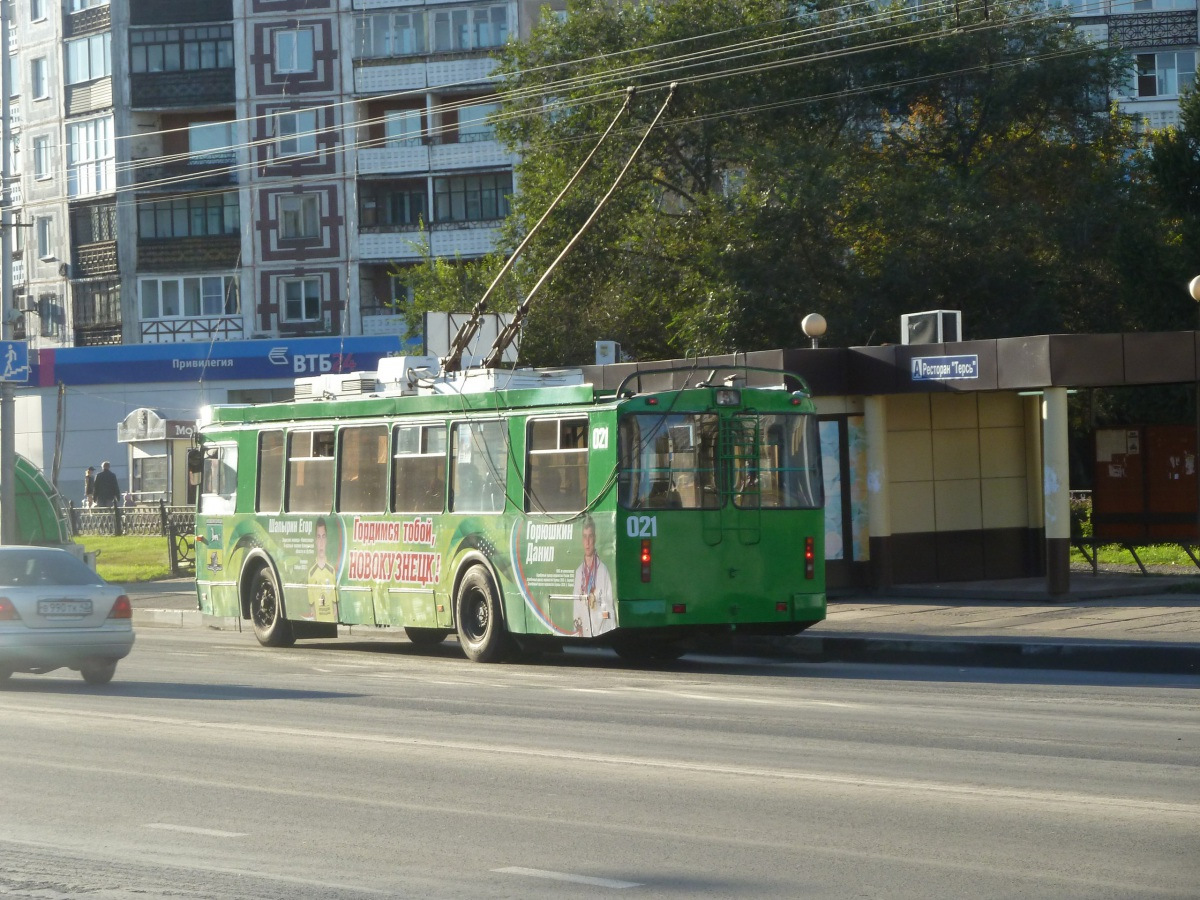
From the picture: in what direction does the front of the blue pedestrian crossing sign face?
toward the camera

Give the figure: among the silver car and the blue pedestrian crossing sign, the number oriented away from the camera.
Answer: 1

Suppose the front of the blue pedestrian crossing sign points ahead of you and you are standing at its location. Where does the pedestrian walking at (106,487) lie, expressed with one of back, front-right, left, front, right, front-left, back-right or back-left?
back

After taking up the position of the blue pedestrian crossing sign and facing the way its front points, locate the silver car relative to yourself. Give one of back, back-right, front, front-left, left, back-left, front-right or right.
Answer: front

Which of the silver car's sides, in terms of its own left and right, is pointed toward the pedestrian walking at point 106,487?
front

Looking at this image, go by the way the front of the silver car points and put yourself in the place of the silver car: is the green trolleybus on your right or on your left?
on your right

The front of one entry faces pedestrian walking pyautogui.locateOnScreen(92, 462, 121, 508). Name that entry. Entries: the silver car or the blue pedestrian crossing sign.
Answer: the silver car

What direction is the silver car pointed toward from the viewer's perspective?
away from the camera

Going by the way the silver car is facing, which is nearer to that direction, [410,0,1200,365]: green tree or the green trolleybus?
the green tree

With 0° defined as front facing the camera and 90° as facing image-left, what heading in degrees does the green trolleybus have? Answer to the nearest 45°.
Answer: approximately 135°

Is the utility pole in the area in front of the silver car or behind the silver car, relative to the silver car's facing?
in front

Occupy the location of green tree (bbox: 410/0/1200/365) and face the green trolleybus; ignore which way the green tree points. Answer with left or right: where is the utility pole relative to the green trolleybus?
right

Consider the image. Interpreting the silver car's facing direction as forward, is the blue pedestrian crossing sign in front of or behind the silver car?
in front

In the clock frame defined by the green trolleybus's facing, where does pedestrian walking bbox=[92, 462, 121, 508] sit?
The pedestrian walking is roughly at 1 o'clock from the green trolleybus.

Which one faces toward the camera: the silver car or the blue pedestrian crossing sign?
the blue pedestrian crossing sign

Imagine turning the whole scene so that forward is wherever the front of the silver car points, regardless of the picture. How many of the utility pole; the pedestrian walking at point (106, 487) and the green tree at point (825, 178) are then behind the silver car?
0
